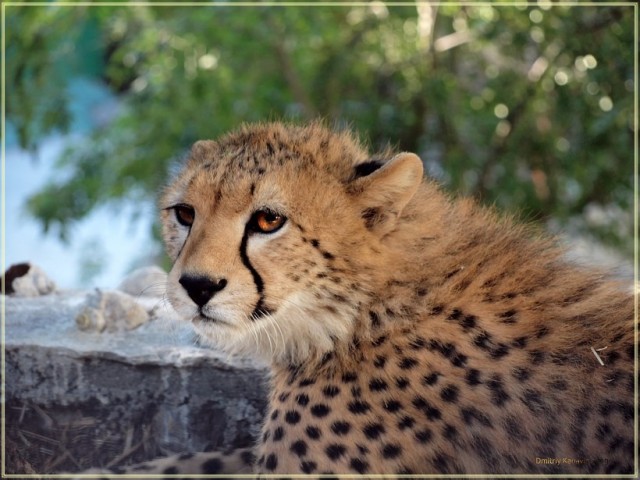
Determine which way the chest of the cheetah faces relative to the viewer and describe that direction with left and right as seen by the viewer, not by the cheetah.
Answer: facing to the left of the viewer
